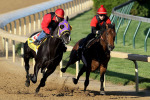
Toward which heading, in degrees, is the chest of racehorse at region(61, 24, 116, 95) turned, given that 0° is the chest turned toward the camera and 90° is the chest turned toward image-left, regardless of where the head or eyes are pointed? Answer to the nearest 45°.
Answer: approximately 315°

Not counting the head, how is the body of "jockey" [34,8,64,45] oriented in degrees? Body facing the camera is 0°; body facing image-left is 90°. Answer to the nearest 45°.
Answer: approximately 315°

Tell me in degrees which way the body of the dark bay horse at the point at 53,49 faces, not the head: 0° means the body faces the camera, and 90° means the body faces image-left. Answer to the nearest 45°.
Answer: approximately 315°
